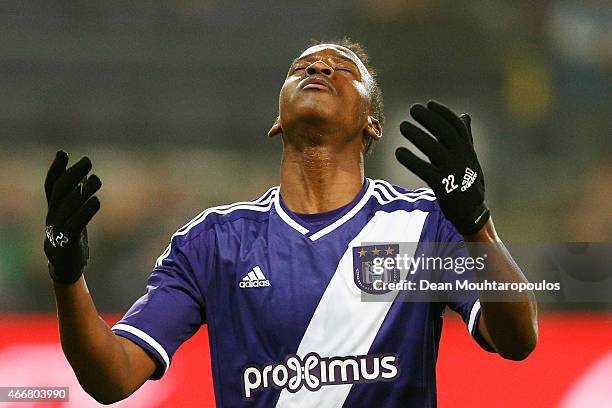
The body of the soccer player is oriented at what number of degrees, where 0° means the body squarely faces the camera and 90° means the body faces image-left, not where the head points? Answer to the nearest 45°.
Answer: approximately 0°
